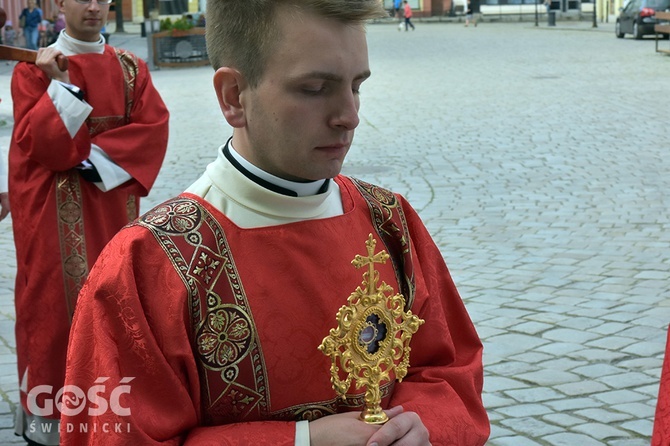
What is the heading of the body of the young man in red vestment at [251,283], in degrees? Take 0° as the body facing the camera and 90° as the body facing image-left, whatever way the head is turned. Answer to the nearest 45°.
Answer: approximately 315°

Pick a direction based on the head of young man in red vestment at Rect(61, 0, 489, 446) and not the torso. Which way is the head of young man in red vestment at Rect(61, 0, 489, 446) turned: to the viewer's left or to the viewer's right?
to the viewer's right

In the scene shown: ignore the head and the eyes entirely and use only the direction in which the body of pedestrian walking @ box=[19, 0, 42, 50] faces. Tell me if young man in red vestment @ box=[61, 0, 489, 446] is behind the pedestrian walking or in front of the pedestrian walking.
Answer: in front

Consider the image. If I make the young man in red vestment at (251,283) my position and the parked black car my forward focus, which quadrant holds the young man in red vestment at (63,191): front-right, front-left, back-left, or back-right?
front-left

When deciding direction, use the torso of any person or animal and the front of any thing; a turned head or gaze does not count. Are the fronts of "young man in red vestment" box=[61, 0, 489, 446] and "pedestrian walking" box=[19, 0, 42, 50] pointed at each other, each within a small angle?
no

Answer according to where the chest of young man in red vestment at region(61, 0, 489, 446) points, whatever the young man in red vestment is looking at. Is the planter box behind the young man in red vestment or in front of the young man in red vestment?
behind

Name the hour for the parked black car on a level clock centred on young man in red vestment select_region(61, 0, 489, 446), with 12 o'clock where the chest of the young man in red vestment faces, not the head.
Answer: The parked black car is roughly at 8 o'clock from the young man in red vestment.

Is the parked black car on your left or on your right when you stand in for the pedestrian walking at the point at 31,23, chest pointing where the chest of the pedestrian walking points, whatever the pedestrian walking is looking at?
on your left

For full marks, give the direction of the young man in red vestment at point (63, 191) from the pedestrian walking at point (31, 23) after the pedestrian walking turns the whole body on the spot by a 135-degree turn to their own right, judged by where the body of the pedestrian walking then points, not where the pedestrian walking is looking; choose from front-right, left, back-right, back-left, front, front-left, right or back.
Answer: back-left

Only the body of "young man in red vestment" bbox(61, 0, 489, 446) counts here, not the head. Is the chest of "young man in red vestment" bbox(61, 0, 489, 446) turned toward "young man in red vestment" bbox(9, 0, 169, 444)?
no

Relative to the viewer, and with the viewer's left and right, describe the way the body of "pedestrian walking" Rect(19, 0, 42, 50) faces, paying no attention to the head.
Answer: facing the viewer

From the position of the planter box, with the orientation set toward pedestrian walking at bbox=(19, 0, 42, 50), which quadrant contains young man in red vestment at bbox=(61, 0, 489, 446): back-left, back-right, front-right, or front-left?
back-left

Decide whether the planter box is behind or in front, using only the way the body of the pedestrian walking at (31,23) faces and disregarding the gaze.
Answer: in front

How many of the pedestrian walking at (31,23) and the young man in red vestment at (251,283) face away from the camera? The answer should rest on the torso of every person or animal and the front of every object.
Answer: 0

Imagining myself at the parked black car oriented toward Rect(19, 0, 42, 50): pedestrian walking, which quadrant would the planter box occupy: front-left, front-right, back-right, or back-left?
front-left
